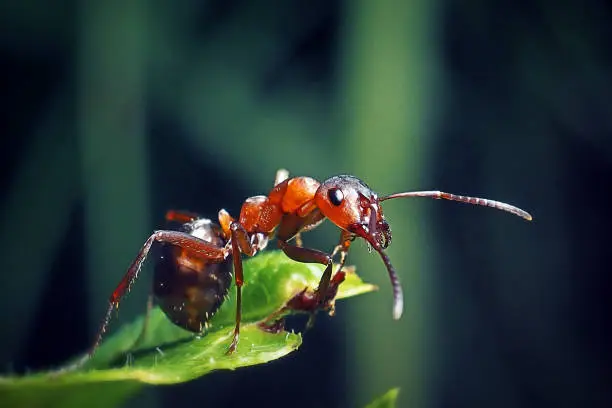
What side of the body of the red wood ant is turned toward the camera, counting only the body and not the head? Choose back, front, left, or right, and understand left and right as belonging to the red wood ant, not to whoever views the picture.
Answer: right

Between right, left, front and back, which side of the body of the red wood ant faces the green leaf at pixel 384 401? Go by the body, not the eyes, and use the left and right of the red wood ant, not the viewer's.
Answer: front
